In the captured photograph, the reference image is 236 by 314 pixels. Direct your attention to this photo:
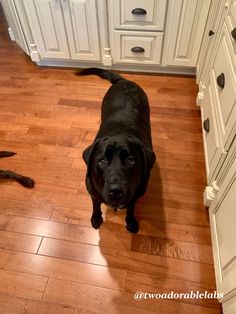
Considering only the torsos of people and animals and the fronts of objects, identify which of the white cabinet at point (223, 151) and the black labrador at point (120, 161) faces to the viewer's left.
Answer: the white cabinet

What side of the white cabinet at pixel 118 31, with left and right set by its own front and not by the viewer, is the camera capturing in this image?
front

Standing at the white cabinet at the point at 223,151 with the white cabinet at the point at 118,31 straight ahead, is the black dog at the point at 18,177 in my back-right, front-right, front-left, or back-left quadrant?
front-left

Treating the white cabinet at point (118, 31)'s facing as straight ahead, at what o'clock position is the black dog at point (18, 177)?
The black dog is roughly at 1 o'clock from the white cabinet.

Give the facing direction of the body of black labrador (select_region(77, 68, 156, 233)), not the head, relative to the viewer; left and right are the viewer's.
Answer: facing the viewer

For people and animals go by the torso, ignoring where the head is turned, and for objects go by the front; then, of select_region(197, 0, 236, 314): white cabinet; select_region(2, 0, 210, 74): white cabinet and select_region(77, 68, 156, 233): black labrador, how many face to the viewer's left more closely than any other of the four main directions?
1

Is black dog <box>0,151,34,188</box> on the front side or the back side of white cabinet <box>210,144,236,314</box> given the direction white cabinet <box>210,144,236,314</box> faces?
on the front side

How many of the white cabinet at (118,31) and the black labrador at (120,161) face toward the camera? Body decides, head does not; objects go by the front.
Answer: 2

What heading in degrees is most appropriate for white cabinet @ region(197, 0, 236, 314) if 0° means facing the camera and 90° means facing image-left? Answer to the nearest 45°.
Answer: approximately 90°

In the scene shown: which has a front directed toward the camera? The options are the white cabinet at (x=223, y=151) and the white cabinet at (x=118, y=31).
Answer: the white cabinet at (x=118, y=31)

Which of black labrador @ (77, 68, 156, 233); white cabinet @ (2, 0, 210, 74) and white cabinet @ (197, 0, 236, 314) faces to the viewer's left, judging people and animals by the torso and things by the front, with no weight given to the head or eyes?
white cabinet @ (197, 0, 236, 314)

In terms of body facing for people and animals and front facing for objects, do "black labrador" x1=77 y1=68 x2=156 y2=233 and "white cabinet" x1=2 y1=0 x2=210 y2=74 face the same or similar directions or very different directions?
same or similar directions

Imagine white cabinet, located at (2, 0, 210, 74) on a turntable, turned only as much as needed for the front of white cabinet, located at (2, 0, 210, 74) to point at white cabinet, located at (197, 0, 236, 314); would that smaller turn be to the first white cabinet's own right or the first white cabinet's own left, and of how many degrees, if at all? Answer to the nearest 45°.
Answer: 0° — it already faces it
